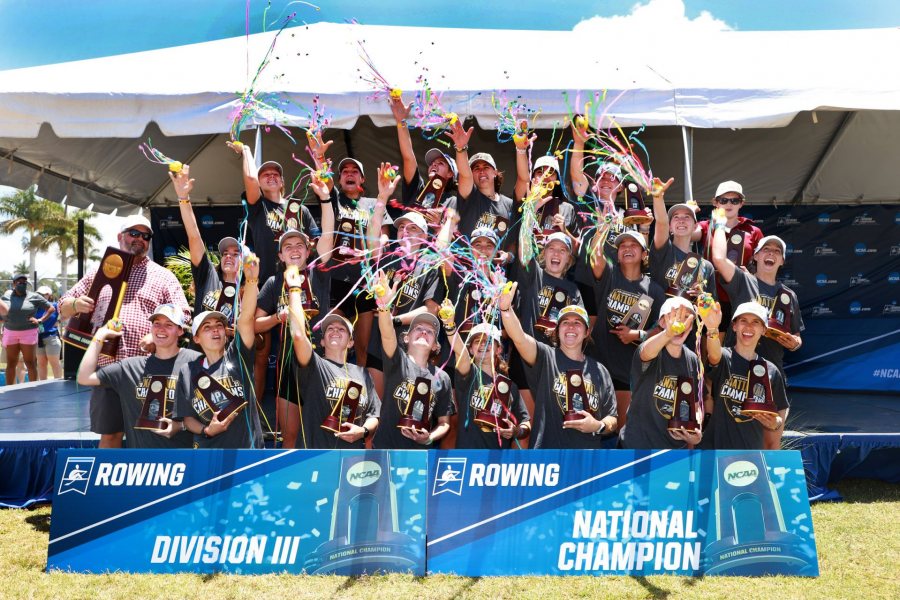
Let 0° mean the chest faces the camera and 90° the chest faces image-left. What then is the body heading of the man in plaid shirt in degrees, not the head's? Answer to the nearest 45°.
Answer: approximately 0°

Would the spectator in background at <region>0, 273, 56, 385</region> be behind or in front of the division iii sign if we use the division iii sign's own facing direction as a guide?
behind

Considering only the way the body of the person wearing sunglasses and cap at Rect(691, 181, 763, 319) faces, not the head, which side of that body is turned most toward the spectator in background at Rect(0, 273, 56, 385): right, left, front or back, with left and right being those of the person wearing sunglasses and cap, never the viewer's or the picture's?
right

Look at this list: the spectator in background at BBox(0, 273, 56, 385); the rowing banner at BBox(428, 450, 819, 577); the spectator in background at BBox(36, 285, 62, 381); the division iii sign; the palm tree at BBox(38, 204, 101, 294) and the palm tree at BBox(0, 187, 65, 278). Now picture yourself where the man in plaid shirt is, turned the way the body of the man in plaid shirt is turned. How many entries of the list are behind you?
4

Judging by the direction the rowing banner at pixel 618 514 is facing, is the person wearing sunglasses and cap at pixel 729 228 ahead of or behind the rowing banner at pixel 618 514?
behind

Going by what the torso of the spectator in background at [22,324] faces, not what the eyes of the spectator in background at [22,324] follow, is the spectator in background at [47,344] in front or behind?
behind
